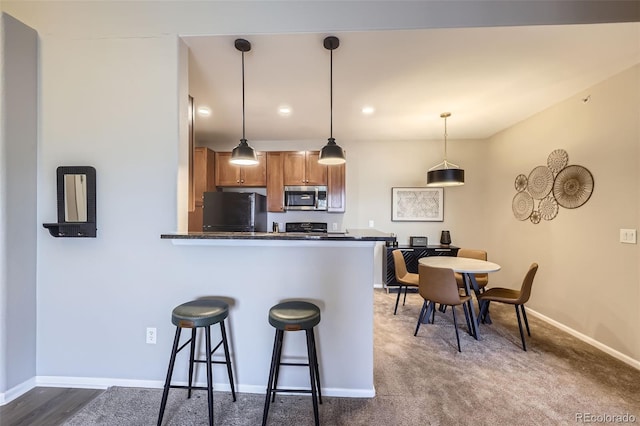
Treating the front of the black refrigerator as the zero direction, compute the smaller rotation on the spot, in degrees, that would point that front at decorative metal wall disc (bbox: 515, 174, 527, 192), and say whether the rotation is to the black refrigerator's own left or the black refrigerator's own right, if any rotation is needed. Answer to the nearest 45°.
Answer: approximately 90° to the black refrigerator's own left

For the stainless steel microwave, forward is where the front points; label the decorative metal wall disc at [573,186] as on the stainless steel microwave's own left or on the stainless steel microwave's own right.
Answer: on the stainless steel microwave's own left

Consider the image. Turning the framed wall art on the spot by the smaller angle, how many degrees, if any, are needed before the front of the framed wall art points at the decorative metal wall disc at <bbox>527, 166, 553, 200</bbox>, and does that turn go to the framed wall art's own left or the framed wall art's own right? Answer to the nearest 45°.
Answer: approximately 45° to the framed wall art's own left

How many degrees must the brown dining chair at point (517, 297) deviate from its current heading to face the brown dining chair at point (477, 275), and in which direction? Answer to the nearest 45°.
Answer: approximately 45° to its right

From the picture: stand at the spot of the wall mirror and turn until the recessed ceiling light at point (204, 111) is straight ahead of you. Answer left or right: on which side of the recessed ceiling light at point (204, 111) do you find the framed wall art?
right

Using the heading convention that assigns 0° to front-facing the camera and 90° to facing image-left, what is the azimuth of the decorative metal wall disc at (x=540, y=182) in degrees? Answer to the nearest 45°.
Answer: approximately 45°

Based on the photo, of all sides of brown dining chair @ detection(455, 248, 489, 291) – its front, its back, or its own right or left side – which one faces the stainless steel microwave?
right

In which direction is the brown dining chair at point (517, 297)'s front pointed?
to the viewer's left
